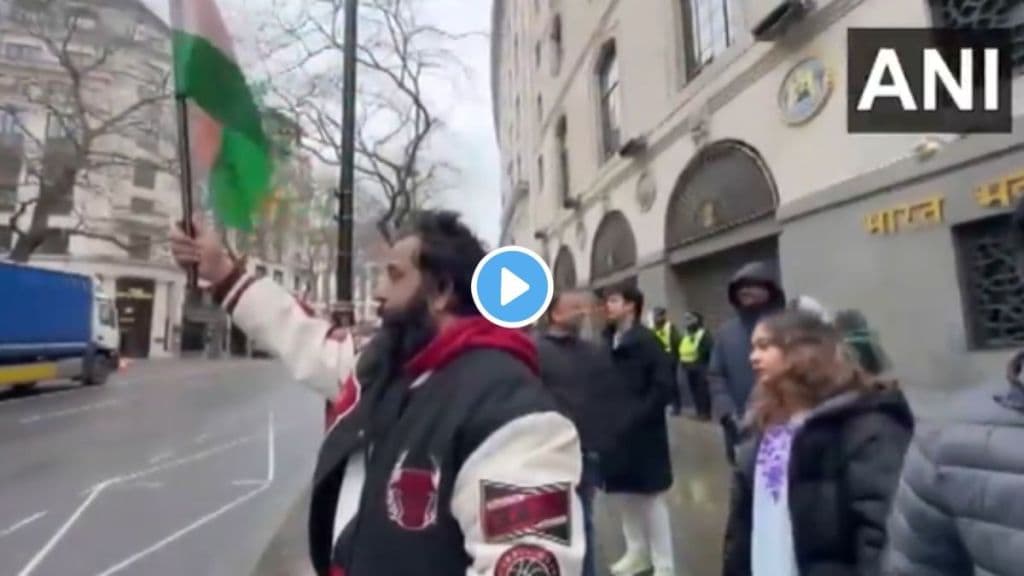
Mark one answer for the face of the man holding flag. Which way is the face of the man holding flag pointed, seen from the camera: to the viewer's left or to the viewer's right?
to the viewer's left

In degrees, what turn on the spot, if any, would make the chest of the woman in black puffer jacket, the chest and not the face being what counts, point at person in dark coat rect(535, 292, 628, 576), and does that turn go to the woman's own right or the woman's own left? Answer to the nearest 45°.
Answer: approximately 90° to the woman's own right

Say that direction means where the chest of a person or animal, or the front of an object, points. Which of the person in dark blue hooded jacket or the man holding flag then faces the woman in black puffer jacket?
the person in dark blue hooded jacket

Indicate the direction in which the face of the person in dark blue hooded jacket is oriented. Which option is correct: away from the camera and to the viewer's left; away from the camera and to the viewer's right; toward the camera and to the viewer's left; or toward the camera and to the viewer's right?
toward the camera and to the viewer's left

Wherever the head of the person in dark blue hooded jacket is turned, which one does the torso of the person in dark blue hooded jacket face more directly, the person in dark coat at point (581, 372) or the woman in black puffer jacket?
the woman in black puffer jacket

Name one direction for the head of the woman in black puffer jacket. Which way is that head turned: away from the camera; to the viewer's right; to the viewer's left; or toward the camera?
to the viewer's left

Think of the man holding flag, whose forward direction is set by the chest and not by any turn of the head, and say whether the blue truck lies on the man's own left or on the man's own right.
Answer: on the man's own right
